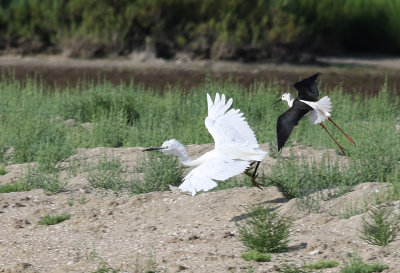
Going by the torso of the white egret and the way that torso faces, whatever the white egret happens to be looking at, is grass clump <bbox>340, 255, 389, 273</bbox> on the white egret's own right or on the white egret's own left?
on the white egret's own left

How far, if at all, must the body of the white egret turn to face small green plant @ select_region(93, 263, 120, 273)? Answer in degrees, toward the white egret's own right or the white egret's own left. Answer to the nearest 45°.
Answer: approximately 45° to the white egret's own left

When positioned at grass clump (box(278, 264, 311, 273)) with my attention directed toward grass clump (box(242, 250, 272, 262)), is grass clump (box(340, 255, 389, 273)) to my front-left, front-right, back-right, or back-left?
back-right

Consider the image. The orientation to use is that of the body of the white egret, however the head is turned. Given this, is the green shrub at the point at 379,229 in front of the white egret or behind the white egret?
behind

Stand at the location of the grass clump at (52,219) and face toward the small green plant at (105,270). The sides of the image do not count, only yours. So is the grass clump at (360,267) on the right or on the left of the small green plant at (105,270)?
left

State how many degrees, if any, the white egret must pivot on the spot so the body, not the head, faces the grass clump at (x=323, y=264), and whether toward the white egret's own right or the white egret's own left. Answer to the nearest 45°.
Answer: approximately 135° to the white egret's own left

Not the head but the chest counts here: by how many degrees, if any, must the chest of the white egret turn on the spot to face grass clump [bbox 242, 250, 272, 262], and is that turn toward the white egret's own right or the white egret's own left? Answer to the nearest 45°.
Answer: approximately 90° to the white egret's own left

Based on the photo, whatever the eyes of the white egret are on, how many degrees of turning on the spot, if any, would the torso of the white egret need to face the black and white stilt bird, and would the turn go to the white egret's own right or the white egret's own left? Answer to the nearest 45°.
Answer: approximately 135° to the white egret's own right

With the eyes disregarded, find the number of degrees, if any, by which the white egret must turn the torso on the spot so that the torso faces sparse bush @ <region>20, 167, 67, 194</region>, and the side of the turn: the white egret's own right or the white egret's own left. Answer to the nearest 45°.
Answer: approximately 45° to the white egret's own right

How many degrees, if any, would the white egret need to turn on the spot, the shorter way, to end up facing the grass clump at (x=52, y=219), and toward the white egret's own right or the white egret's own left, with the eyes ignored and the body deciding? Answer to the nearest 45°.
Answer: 0° — it already faces it

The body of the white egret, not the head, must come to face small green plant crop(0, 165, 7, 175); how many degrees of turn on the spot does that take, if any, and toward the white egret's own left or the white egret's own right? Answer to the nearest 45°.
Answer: approximately 45° to the white egret's own right

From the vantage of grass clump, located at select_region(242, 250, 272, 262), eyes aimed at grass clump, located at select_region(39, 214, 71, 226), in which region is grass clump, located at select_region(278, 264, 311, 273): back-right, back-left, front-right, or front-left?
back-left

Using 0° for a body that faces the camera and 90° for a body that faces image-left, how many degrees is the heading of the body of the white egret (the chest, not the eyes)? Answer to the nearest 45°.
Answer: approximately 90°
